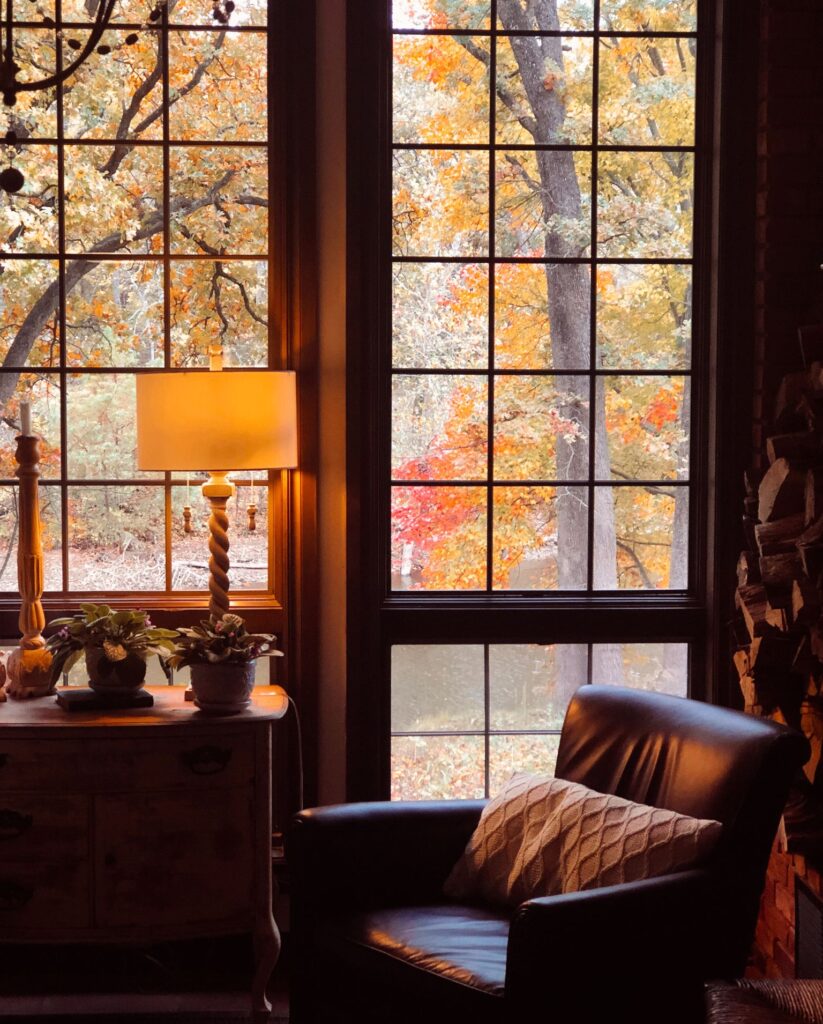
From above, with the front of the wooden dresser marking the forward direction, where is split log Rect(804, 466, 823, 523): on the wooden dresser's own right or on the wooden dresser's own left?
on the wooden dresser's own left

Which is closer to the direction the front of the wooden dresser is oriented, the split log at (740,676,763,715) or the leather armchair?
the leather armchair

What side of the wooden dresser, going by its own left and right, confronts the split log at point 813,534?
left

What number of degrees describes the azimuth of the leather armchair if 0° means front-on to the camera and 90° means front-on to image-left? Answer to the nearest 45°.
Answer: approximately 45°

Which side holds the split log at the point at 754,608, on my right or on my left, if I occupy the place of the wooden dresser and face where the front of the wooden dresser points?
on my left

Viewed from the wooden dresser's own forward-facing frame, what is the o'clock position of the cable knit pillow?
The cable knit pillow is roughly at 10 o'clock from the wooden dresser.

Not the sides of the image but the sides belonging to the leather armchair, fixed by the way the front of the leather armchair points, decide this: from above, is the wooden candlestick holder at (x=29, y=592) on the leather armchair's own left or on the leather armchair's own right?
on the leather armchair's own right

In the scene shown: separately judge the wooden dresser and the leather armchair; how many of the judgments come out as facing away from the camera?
0

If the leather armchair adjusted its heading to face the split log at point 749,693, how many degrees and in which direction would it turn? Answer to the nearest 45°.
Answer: approximately 180°

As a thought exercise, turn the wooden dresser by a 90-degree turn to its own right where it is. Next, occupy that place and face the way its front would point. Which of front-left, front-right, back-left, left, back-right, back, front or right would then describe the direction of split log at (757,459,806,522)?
back

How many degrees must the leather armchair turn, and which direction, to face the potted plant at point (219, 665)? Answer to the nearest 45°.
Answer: approximately 90° to its right

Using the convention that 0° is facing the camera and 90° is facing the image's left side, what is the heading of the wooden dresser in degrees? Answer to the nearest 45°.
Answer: approximately 0°
